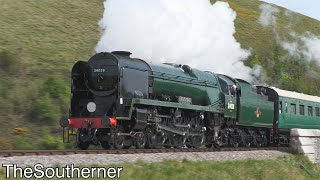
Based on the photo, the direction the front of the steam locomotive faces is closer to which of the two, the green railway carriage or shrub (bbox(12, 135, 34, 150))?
the shrub

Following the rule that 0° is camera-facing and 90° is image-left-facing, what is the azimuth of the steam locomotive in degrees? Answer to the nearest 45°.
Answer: approximately 45°

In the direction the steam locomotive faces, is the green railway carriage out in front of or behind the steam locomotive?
behind
